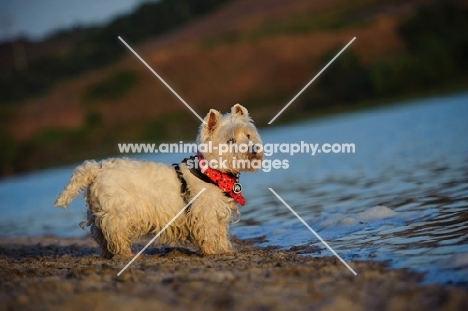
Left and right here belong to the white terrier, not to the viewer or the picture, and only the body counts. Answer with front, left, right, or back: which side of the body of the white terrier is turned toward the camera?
right
